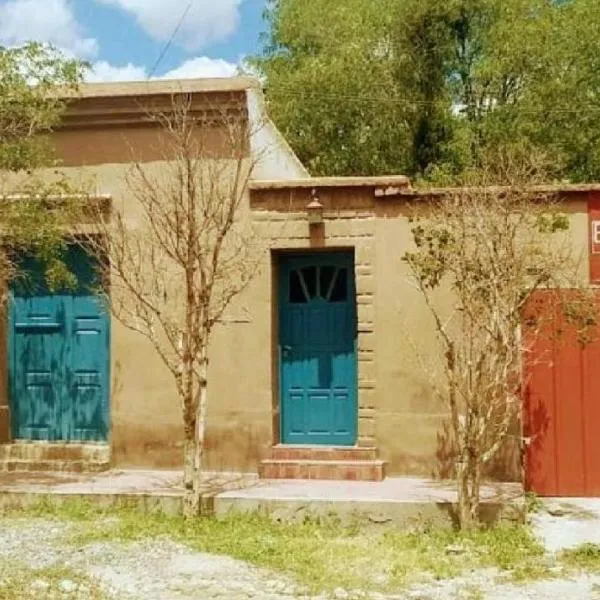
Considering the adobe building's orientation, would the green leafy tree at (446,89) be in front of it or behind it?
behind

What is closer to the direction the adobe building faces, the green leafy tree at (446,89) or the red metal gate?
the red metal gate

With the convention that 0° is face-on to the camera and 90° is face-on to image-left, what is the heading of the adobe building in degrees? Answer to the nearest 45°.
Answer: approximately 0°

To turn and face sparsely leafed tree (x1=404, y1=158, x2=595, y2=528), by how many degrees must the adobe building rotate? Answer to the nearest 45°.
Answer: approximately 45° to its left

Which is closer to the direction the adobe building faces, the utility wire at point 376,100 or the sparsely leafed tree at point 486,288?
the sparsely leafed tree

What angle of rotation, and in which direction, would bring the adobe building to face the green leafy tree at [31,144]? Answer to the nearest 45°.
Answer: approximately 45° to its right

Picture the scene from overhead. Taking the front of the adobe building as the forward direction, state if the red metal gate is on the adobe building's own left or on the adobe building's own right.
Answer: on the adobe building's own left
